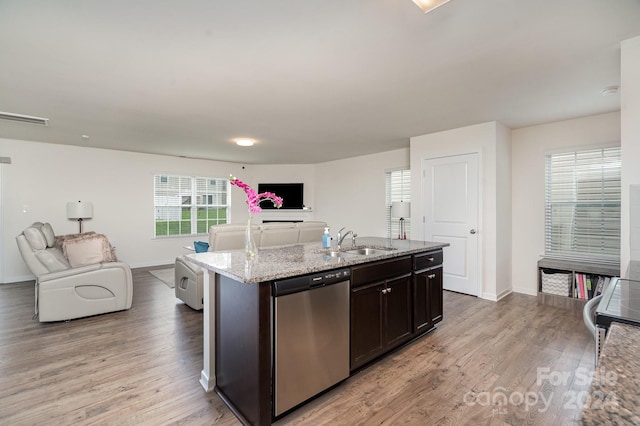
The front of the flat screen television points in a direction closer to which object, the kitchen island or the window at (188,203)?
the kitchen island

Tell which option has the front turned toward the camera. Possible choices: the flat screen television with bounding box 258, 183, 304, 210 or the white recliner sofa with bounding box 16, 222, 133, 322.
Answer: the flat screen television

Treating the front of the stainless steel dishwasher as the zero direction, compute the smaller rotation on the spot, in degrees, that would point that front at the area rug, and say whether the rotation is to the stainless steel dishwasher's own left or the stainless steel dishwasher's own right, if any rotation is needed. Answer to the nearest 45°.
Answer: approximately 180°

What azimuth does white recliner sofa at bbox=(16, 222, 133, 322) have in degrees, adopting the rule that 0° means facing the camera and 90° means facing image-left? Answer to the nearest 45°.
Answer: approximately 270°

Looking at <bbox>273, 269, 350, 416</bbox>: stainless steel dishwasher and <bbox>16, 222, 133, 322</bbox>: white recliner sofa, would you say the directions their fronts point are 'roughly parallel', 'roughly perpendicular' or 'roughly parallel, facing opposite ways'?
roughly perpendicular

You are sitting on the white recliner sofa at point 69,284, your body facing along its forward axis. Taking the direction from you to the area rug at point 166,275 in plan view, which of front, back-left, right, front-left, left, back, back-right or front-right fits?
front-left

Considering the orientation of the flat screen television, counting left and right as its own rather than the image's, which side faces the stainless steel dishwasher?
front

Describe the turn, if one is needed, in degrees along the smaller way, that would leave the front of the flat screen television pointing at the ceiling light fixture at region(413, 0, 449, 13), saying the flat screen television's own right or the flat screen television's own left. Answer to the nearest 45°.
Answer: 0° — it already faces it

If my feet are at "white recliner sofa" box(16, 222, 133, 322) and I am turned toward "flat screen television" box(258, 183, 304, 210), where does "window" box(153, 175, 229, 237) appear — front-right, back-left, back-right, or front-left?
front-left

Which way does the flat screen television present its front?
toward the camera

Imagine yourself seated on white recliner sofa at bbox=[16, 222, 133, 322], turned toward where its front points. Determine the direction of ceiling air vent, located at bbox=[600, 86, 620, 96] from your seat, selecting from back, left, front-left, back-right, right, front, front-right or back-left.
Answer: front-right
